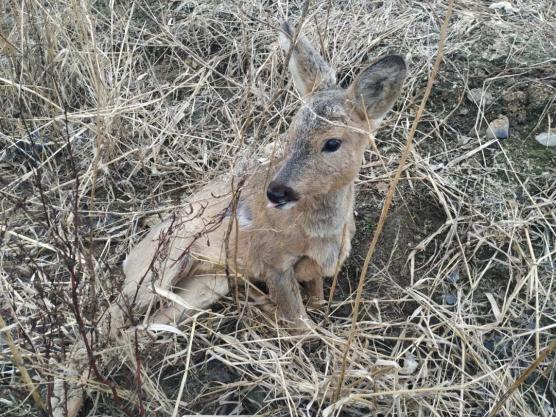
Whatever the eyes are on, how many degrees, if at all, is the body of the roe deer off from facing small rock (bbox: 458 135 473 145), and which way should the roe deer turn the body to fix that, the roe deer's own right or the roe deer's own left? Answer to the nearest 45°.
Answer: approximately 90° to the roe deer's own left

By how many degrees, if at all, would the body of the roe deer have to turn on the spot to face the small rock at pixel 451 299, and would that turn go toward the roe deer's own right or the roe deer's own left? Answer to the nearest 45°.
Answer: approximately 45° to the roe deer's own left

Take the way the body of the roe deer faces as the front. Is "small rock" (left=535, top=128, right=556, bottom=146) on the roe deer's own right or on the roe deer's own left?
on the roe deer's own left

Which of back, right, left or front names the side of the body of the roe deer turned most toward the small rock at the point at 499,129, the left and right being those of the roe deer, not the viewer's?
left

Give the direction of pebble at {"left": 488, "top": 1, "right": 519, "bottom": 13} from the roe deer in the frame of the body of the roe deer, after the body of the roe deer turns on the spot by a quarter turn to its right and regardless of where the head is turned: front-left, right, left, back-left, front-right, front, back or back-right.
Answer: back

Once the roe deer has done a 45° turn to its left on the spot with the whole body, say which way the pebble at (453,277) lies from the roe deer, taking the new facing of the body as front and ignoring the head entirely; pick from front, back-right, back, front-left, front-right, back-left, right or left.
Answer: front

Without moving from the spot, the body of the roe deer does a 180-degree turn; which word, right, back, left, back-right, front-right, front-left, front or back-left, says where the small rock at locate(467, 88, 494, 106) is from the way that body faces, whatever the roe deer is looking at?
right
